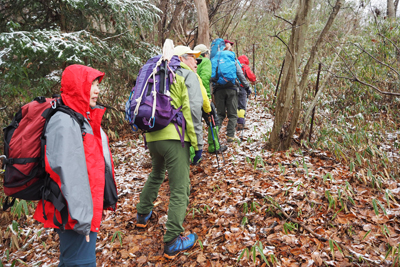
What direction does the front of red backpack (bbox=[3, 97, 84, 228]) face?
to the viewer's left

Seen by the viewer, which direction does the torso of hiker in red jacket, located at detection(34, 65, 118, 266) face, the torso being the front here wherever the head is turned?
to the viewer's right

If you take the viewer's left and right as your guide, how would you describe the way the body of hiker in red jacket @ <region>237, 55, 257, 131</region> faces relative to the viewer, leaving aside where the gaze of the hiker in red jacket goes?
facing away from the viewer

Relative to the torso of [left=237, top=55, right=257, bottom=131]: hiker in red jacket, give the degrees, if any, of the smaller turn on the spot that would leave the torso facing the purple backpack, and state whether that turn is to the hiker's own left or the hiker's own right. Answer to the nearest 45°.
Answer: approximately 180°

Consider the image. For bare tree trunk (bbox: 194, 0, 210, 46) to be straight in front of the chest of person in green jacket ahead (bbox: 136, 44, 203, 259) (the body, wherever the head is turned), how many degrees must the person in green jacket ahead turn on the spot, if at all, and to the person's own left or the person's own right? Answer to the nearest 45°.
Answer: approximately 45° to the person's own left

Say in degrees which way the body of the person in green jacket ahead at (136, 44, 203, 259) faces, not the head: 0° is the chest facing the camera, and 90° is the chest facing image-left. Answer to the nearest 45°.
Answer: approximately 225°

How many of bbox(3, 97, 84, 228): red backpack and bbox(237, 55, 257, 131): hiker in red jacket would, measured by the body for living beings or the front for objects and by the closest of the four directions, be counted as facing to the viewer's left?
1

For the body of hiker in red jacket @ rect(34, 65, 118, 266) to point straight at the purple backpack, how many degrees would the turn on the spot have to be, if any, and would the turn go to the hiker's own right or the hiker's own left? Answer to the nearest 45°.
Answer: approximately 45° to the hiker's own left
